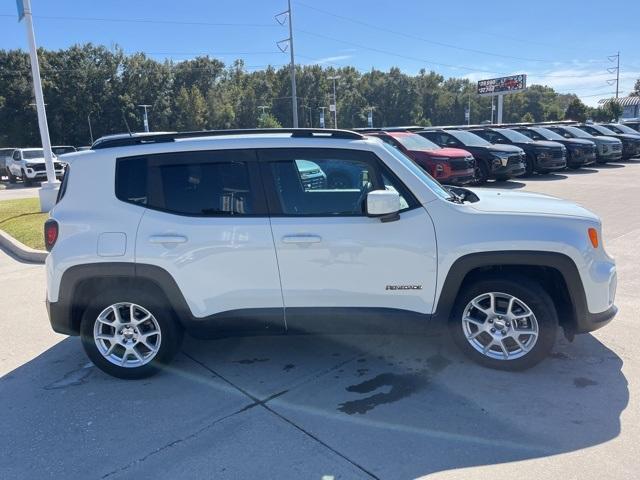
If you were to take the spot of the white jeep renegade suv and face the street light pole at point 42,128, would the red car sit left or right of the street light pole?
right

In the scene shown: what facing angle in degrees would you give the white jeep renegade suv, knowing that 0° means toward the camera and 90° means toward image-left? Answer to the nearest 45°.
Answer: approximately 270°

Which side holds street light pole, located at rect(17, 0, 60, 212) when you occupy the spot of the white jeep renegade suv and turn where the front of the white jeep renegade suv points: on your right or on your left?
on your left

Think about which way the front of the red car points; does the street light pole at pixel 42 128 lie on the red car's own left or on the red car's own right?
on the red car's own right

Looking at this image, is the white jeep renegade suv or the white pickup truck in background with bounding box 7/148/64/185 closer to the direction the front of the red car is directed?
the white jeep renegade suv

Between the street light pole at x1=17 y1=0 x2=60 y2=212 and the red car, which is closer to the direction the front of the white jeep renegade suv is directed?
the red car

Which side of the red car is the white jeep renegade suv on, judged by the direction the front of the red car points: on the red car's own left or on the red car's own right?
on the red car's own right

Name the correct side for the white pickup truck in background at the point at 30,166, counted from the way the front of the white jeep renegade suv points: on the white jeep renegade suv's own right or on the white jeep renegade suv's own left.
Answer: on the white jeep renegade suv's own left

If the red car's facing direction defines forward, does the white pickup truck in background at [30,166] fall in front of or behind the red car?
behind

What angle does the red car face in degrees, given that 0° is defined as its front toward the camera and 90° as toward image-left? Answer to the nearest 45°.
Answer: approximately 315°

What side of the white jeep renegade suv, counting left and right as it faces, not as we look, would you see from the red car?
left
